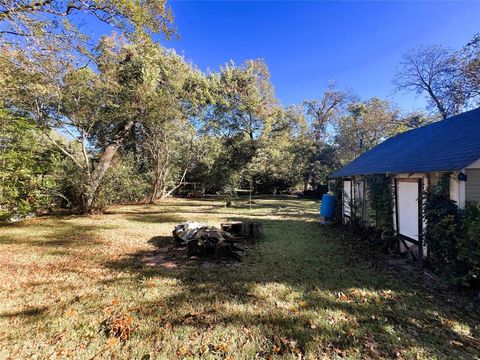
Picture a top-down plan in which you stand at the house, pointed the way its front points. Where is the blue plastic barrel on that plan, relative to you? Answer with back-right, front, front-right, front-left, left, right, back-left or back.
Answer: right

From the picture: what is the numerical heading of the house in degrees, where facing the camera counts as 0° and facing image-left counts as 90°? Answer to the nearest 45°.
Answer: approximately 45°

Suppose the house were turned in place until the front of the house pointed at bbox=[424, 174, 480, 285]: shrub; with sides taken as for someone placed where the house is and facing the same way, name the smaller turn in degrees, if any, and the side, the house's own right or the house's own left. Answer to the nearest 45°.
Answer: approximately 45° to the house's own left

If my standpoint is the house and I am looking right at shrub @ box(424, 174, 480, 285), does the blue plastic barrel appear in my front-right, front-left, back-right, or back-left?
back-right
